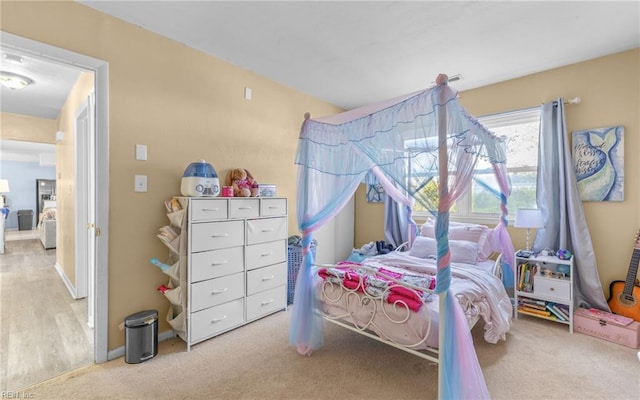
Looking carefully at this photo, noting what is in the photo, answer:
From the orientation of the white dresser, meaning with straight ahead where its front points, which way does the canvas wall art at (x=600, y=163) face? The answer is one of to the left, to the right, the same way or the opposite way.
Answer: to the right

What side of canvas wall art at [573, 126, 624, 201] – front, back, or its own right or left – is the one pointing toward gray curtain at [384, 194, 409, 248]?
right

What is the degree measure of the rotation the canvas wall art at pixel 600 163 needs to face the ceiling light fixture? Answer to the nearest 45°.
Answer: approximately 45° to its right

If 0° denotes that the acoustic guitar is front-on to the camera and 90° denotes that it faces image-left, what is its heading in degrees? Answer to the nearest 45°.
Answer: approximately 0°

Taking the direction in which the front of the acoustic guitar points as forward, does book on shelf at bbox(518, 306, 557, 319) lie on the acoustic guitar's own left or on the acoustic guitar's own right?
on the acoustic guitar's own right

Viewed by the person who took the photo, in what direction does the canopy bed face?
facing the viewer and to the left of the viewer

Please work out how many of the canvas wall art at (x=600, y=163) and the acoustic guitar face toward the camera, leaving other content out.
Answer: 2

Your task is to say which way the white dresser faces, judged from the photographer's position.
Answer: facing the viewer and to the right of the viewer
